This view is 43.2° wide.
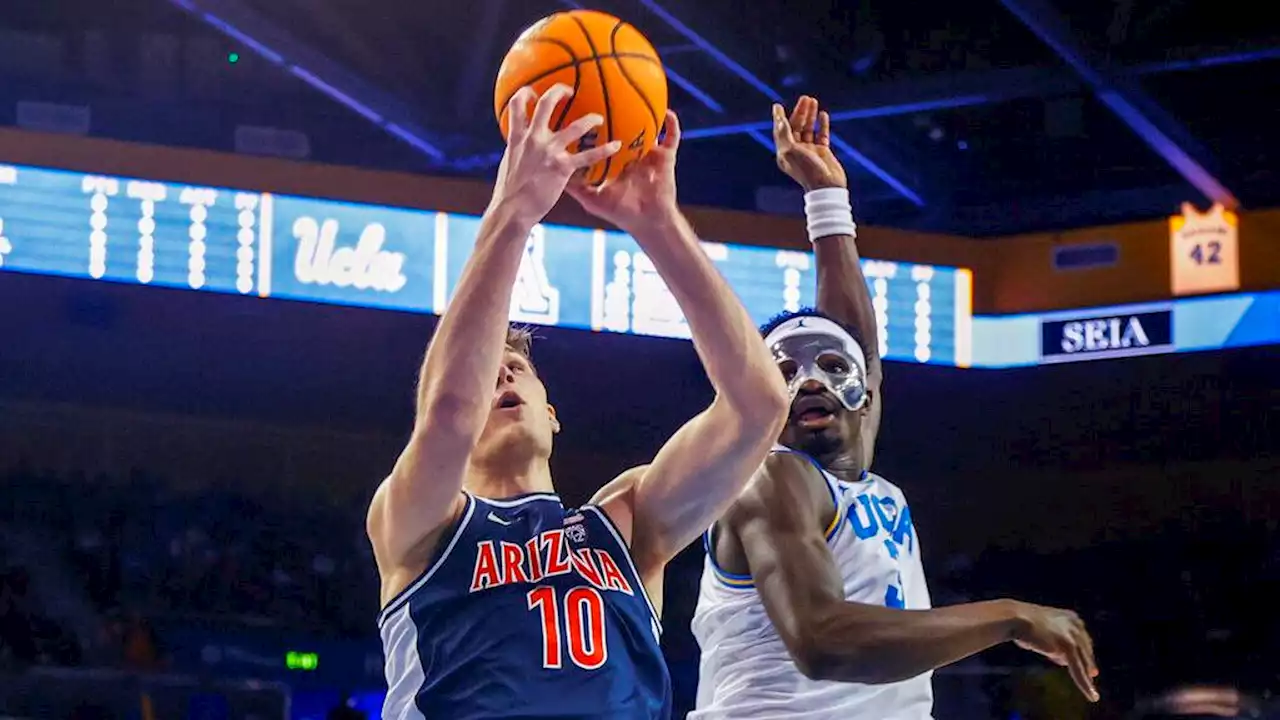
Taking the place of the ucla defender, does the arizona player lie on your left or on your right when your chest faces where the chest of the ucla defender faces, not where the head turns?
on your right
